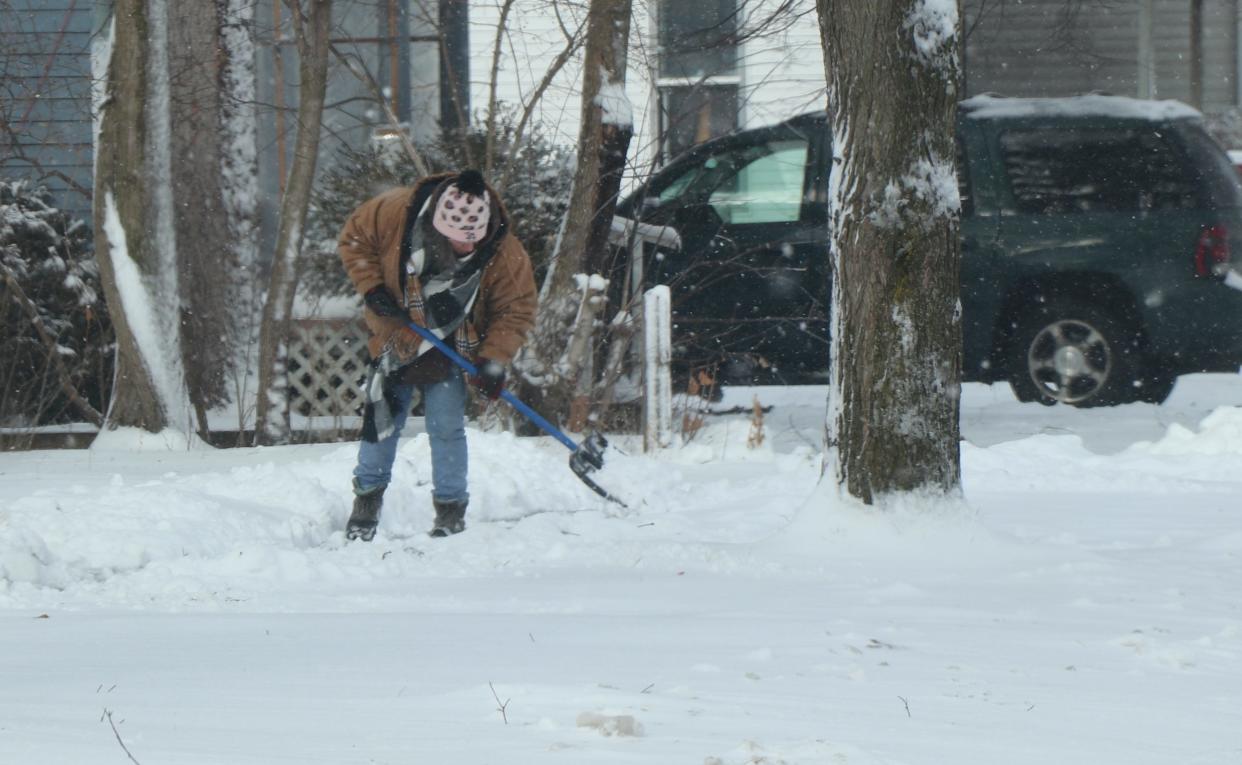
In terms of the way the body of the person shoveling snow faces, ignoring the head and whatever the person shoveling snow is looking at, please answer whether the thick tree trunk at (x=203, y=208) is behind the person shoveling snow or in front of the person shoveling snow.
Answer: behind

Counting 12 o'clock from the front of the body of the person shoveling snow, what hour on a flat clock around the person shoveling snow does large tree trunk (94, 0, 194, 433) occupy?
The large tree trunk is roughly at 5 o'clock from the person shoveling snow.

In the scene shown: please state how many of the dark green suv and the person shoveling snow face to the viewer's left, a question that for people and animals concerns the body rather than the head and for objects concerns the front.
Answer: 1

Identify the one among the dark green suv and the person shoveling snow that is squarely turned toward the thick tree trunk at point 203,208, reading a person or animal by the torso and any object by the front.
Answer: the dark green suv

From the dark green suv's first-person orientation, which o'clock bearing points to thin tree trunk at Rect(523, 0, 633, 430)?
The thin tree trunk is roughly at 11 o'clock from the dark green suv.

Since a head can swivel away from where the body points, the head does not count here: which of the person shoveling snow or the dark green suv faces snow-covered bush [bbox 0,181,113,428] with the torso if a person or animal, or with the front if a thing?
the dark green suv

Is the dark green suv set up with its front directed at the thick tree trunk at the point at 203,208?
yes

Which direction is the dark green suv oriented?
to the viewer's left

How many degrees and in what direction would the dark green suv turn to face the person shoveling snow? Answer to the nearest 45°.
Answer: approximately 45° to its left

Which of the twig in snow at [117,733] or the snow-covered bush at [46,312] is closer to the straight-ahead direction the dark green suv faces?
the snow-covered bush

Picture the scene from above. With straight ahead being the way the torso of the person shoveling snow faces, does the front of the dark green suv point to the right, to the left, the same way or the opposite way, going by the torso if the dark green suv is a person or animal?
to the right

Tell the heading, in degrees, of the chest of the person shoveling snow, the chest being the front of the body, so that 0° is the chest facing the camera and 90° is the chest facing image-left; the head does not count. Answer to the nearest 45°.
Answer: approximately 0°

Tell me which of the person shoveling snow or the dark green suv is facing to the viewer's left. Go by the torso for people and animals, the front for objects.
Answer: the dark green suv
